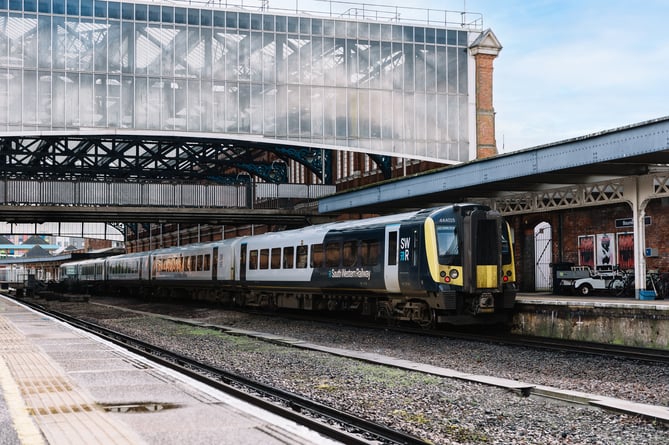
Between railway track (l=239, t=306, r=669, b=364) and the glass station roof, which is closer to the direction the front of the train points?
the railway track

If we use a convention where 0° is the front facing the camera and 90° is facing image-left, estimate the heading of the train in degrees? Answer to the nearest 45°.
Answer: approximately 315°

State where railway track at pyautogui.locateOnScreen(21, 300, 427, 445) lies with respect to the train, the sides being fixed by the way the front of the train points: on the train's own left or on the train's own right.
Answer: on the train's own right

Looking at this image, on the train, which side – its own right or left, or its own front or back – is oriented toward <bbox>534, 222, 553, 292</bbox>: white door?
front

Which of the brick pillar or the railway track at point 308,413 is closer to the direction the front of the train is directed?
the railway track

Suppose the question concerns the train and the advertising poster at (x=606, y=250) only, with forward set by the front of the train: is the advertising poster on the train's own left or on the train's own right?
on the train's own left
